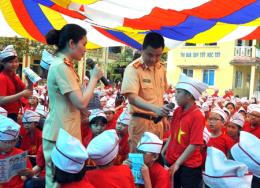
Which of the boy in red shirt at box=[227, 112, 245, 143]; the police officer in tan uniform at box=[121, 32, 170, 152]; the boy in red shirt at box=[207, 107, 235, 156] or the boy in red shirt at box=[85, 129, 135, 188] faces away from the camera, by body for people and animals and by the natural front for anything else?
the boy in red shirt at box=[85, 129, 135, 188]

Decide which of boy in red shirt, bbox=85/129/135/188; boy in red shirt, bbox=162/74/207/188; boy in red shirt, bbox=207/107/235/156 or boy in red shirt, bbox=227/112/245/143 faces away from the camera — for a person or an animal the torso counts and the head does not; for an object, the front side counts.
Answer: boy in red shirt, bbox=85/129/135/188

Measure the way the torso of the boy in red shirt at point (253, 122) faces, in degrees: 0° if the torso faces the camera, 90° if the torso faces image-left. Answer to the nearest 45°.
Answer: approximately 45°

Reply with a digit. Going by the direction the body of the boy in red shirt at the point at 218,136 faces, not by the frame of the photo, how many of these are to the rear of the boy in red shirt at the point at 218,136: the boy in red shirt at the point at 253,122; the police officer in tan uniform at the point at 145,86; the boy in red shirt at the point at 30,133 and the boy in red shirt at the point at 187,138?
1

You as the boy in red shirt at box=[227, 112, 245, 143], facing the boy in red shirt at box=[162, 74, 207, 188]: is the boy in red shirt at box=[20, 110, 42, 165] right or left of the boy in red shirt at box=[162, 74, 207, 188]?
right

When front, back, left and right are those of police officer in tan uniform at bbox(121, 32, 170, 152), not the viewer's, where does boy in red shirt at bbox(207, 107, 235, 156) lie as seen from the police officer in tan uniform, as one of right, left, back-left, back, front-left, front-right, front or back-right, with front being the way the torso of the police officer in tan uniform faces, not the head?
left

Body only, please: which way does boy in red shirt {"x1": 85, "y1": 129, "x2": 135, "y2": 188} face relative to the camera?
away from the camera

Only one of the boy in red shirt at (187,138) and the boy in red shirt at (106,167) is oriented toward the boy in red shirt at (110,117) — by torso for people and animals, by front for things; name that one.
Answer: the boy in red shirt at (106,167)

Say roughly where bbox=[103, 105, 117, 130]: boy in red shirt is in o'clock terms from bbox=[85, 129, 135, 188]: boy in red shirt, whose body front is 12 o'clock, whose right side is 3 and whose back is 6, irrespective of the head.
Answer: bbox=[103, 105, 117, 130]: boy in red shirt is roughly at 12 o'clock from bbox=[85, 129, 135, 188]: boy in red shirt.

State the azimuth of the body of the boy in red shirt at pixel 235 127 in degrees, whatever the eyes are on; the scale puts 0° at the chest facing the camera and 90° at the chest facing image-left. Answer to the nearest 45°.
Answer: approximately 45°
